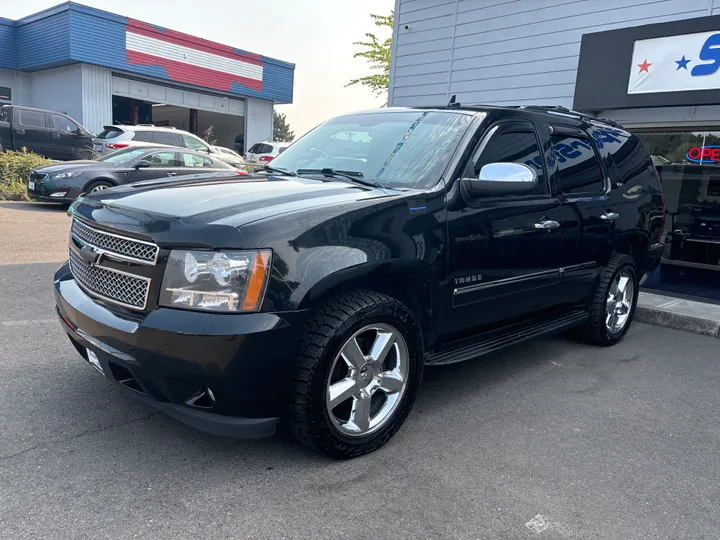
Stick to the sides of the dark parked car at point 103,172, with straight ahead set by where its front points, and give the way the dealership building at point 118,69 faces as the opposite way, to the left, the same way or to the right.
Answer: to the left

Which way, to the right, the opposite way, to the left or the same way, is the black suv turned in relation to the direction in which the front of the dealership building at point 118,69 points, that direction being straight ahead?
to the right

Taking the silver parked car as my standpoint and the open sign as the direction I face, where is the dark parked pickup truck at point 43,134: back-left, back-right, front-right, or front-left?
back-right

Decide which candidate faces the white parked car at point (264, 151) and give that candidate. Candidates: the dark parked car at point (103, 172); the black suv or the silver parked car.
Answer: the silver parked car

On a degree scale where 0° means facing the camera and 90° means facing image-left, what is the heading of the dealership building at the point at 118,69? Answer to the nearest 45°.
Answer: approximately 315°

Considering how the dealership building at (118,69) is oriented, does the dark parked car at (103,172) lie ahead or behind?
ahead

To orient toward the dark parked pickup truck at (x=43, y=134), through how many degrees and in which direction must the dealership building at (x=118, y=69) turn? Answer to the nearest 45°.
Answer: approximately 45° to its right

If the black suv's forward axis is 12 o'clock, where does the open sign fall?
The open sign is roughly at 6 o'clock from the black suv.

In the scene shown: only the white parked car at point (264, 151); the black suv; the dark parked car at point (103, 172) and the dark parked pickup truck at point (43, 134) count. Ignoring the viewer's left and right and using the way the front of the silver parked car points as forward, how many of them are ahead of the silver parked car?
1

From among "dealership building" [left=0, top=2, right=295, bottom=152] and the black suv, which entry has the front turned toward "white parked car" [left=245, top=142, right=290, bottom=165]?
the dealership building

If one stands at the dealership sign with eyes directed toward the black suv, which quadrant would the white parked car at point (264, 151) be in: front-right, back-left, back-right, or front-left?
back-right

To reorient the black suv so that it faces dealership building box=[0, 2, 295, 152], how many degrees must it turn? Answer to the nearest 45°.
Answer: approximately 90° to its right

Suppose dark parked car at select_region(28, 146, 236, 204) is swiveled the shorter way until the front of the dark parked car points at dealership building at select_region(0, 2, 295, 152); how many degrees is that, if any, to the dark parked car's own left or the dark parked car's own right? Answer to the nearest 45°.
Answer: approximately 135° to the dark parked car's own right

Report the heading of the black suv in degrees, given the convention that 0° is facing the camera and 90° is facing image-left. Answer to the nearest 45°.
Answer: approximately 45°

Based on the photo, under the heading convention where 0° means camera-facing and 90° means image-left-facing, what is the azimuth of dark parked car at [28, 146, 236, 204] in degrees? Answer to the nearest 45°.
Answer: approximately 45°

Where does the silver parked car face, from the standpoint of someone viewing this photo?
facing away from the viewer and to the right of the viewer
